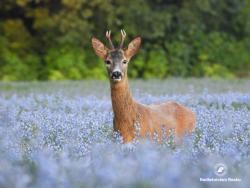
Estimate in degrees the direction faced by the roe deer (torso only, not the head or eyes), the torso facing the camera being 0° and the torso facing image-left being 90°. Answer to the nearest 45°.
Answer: approximately 45°
